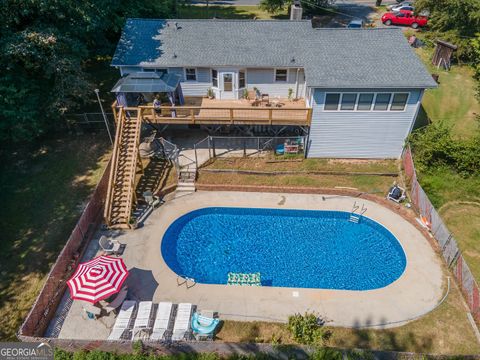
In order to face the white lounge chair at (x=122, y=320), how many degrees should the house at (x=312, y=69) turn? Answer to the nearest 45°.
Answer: approximately 135° to its left

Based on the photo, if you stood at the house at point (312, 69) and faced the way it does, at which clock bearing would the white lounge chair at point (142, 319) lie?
The white lounge chair is roughly at 7 o'clock from the house.

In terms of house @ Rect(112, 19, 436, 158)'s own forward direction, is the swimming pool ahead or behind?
behind

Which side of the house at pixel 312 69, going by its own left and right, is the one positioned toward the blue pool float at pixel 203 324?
back

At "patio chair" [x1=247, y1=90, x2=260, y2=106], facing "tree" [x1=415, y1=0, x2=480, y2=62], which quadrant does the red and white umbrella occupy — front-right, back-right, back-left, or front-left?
back-right

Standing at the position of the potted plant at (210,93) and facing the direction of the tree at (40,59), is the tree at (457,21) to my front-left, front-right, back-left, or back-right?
back-right

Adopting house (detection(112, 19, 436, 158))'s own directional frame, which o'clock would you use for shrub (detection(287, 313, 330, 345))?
The shrub is roughly at 6 o'clock from the house.

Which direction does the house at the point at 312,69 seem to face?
away from the camera

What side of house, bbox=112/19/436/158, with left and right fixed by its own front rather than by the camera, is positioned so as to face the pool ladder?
back

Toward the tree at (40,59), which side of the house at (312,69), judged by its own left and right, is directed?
left

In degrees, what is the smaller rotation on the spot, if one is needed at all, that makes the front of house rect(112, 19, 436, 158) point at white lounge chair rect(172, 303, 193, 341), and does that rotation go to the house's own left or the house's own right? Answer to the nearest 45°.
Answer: approximately 180°

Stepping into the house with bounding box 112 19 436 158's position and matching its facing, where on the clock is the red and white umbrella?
The red and white umbrella is roughly at 7 o'clock from the house.
